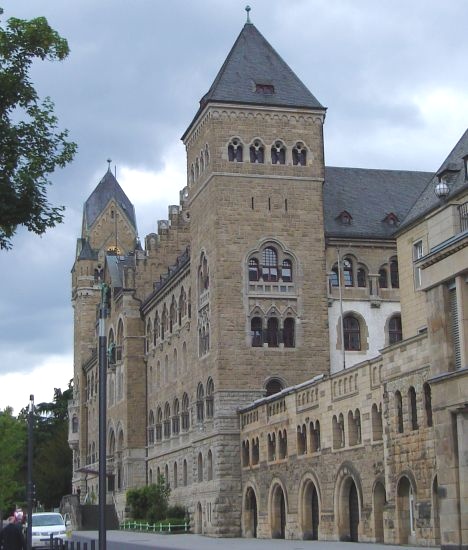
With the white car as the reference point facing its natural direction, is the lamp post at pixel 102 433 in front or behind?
in front

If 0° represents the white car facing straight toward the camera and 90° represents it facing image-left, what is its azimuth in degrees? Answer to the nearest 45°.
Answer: approximately 0°

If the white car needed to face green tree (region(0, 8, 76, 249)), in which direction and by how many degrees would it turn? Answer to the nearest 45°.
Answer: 0° — it already faces it
